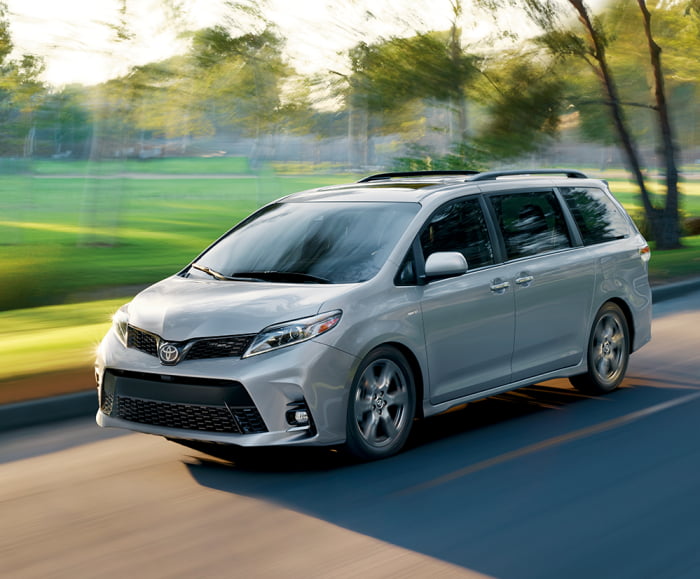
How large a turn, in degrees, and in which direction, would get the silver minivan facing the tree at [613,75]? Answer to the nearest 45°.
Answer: approximately 135° to its right

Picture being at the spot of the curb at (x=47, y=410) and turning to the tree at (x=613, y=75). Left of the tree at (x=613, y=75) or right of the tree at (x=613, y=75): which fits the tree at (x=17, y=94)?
left

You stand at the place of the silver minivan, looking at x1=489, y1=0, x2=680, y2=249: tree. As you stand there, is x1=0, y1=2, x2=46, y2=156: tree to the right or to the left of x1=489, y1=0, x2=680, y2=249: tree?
left

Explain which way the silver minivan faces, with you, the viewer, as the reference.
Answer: facing the viewer and to the left of the viewer

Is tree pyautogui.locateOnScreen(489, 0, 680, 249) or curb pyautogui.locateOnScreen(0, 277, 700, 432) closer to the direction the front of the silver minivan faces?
the curb

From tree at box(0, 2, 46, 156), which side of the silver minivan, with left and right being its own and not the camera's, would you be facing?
right
